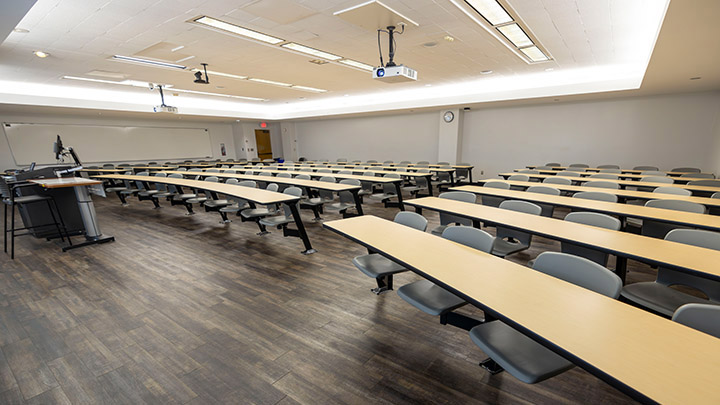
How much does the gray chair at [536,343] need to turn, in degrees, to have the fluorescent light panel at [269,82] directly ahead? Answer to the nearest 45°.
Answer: approximately 90° to its right

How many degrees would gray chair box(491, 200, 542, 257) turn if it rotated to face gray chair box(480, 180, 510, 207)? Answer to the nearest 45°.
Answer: approximately 135° to its right

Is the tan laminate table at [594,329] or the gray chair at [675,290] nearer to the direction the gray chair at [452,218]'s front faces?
the tan laminate table

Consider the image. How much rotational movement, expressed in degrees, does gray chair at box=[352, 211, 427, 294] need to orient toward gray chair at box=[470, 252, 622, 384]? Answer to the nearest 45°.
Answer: approximately 90° to its left

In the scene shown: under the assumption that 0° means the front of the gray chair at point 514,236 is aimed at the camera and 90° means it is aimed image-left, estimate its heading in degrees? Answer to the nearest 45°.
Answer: approximately 45°

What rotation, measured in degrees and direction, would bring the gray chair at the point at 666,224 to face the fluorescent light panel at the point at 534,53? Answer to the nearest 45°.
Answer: approximately 90° to its right

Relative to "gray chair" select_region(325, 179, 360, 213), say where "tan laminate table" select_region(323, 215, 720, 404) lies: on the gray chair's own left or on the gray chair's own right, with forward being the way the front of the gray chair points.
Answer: on the gray chair's own left

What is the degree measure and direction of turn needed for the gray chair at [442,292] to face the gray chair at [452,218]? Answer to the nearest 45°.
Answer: approximately 135° to its right

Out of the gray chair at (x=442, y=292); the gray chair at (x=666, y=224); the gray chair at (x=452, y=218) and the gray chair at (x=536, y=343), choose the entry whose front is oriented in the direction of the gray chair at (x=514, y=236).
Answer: the gray chair at (x=666, y=224)

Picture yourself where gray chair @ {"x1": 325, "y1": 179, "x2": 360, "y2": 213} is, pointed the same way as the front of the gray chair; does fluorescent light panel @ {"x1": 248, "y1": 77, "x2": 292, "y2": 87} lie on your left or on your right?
on your right

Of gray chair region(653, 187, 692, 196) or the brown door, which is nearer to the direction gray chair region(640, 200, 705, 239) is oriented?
the brown door

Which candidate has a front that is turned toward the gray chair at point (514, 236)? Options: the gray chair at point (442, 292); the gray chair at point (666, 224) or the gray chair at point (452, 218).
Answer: the gray chair at point (666, 224)
